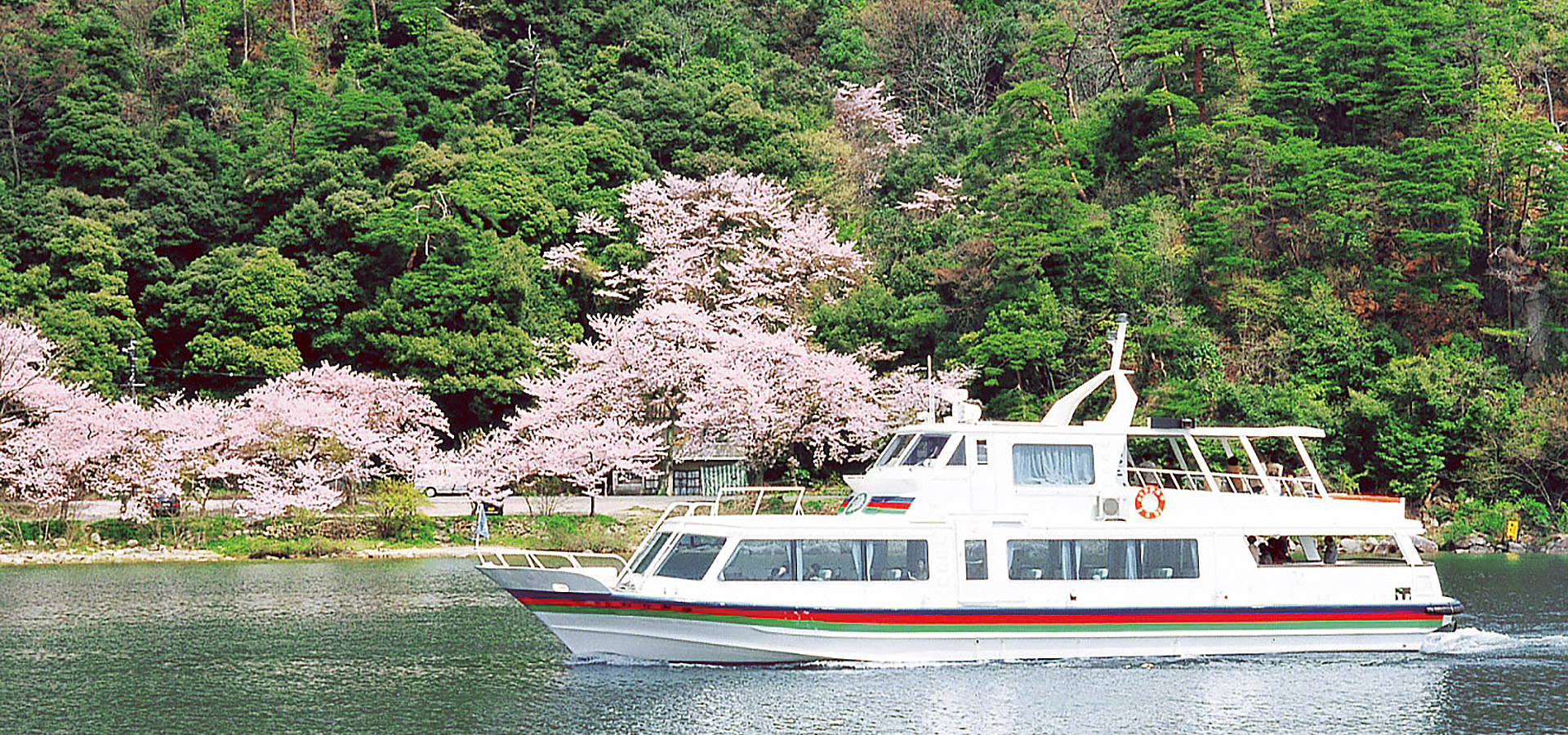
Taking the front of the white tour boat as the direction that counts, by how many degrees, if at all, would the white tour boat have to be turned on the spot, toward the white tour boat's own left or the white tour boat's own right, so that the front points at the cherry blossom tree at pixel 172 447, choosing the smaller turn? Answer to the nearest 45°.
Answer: approximately 45° to the white tour boat's own right

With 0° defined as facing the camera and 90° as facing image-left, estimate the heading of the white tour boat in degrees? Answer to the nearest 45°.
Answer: approximately 90°

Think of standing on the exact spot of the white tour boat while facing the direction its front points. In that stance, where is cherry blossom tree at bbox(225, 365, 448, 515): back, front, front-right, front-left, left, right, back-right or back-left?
front-right

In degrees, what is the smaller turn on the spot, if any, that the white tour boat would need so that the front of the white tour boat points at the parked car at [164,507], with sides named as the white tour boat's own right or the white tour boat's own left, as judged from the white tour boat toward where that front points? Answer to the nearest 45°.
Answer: approximately 45° to the white tour boat's own right
